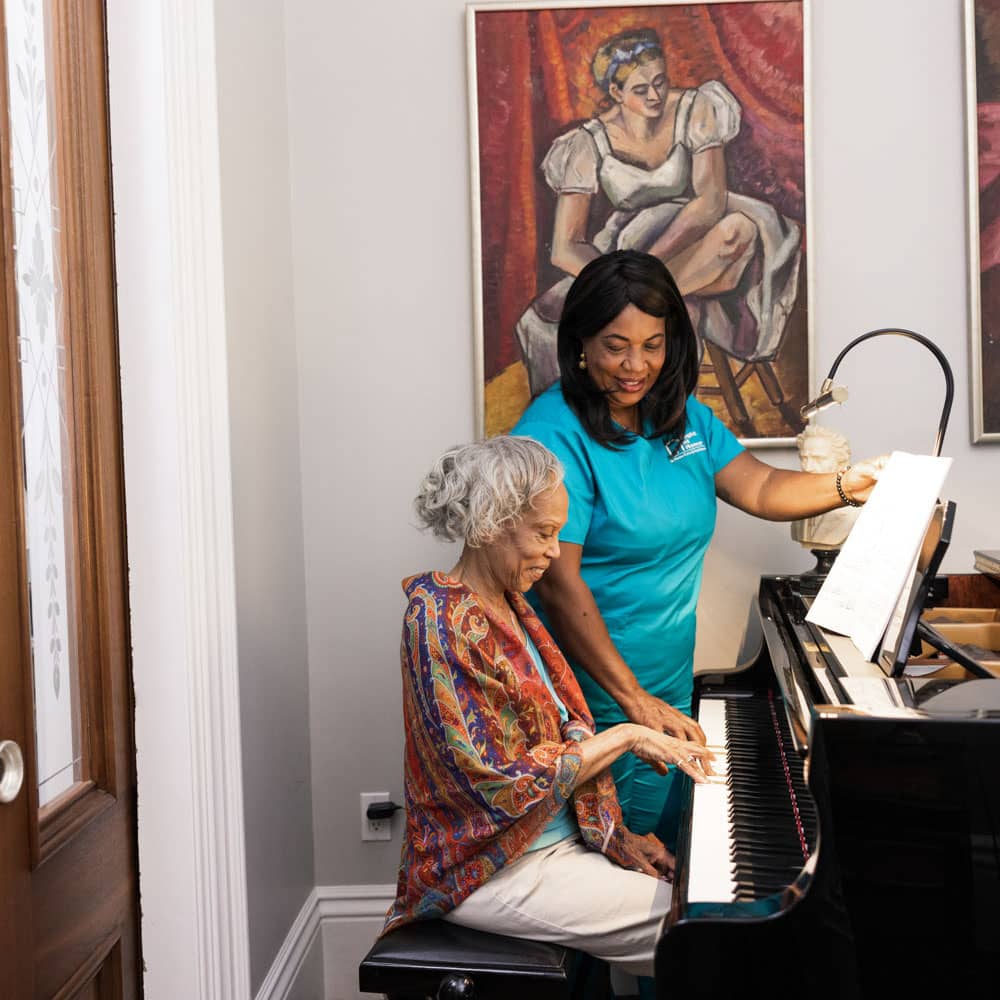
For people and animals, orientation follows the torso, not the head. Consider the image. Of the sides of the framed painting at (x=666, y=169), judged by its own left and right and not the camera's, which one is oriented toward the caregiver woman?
front

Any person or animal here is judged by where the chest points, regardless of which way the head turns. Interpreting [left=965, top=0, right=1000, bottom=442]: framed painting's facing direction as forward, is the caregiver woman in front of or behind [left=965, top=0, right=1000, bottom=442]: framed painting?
in front

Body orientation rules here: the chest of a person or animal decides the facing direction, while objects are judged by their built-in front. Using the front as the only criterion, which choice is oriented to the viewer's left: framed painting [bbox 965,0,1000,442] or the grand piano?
the grand piano

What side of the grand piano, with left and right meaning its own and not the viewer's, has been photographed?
left

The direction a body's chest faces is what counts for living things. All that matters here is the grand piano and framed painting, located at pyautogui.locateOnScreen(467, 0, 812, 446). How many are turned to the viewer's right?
0

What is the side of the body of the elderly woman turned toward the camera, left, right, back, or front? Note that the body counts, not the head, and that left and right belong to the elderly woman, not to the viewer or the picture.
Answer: right

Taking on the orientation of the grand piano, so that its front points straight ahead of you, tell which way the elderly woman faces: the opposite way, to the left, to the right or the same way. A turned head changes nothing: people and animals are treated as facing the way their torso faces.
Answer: the opposite way

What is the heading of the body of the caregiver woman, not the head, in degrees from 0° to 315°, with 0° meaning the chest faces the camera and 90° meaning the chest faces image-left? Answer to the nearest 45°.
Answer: approximately 315°

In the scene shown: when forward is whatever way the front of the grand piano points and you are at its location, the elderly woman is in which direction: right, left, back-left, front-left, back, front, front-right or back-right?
front-right

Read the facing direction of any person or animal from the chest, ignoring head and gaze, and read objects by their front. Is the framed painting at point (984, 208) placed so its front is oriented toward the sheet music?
yes
